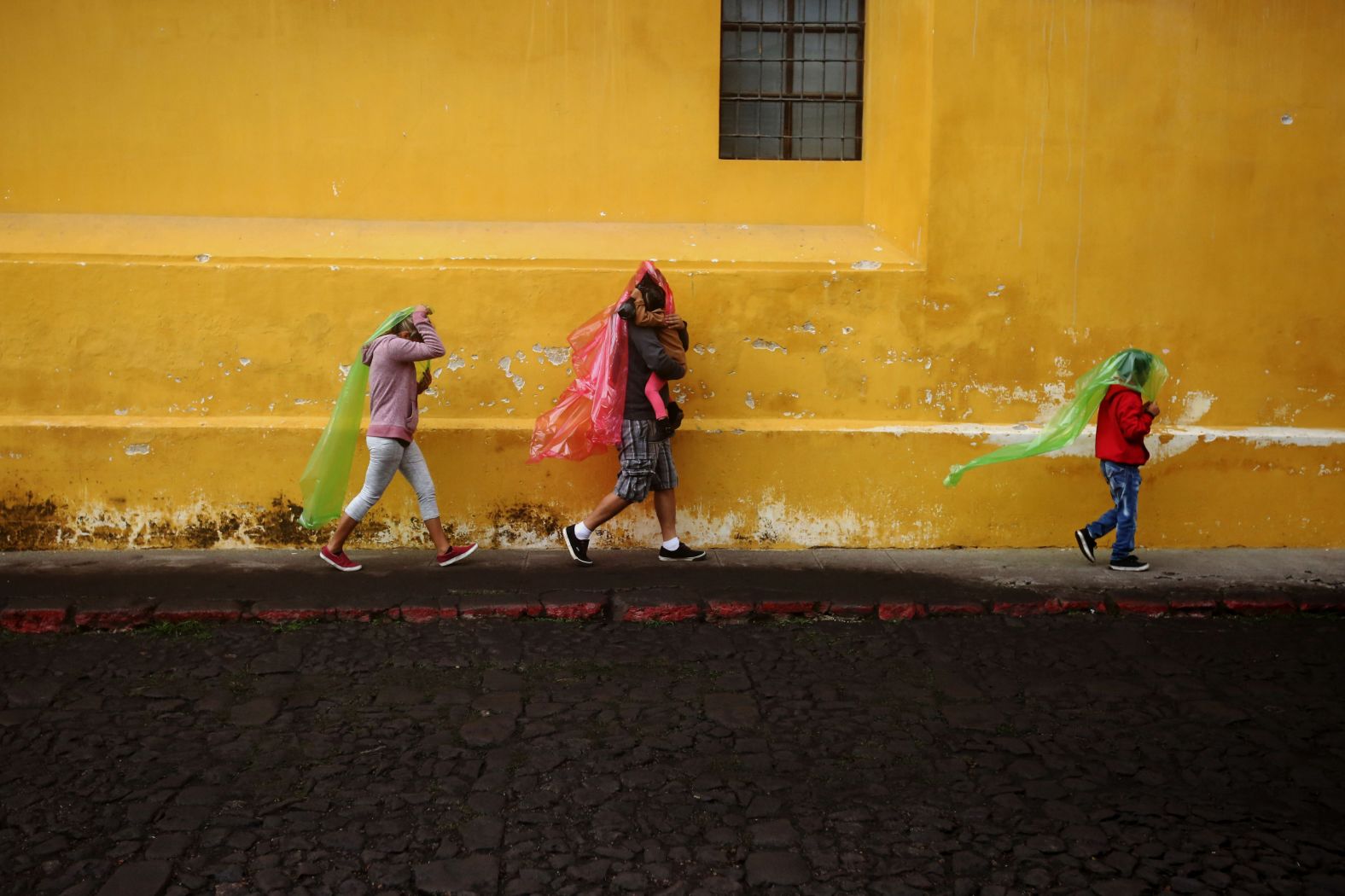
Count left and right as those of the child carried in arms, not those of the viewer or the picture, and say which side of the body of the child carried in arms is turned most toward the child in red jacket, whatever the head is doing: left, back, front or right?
back

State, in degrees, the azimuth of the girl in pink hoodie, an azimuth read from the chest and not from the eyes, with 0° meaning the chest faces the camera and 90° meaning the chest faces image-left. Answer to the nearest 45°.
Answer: approximately 270°

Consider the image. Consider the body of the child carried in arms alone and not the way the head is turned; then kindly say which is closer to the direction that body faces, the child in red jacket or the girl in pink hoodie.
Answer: the girl in pink hoodie

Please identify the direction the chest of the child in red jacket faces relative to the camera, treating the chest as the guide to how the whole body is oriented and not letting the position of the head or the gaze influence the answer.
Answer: to the viewer's right

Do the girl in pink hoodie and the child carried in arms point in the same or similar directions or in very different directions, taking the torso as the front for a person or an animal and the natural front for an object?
very different directions

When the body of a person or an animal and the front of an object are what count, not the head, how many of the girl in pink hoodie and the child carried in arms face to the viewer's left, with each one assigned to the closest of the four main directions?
1

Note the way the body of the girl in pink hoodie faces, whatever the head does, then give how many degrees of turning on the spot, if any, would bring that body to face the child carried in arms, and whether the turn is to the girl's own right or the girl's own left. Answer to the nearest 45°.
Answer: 0° — they already face them

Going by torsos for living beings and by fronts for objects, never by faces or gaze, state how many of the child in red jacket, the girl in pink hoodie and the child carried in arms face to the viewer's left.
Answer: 1

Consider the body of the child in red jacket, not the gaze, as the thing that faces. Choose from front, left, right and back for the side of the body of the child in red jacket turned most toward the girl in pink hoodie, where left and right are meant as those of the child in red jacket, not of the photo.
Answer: back

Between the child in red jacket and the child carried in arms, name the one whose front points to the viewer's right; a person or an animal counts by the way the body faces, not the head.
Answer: the child in red jacket

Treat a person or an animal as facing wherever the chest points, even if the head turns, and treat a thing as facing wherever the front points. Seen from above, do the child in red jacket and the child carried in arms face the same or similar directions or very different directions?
very different directions

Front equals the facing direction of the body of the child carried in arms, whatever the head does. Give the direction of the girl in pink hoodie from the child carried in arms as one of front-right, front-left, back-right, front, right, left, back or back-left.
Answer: front

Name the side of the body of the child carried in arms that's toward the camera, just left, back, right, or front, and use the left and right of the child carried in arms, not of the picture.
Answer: left

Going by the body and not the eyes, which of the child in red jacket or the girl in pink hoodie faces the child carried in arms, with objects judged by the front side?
the girl in pink hoodie

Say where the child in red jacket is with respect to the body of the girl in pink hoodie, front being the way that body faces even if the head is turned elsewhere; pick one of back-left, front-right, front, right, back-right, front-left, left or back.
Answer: front

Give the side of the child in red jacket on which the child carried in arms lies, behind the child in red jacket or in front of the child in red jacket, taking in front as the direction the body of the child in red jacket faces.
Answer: behind
